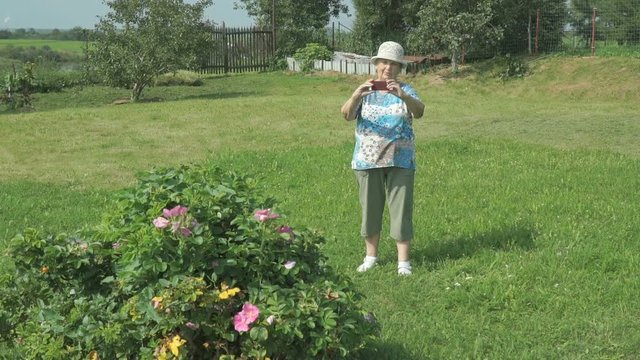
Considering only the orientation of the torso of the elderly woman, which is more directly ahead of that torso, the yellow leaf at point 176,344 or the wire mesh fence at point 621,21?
the yellow leaf

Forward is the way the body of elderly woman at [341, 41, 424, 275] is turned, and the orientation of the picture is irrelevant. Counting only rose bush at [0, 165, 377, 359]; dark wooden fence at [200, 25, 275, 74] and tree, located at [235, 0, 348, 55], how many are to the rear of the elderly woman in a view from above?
2

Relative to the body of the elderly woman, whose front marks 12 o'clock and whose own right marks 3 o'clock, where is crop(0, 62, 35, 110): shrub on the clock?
The shrub is roughly at 5 o'clock from the elderly woman.

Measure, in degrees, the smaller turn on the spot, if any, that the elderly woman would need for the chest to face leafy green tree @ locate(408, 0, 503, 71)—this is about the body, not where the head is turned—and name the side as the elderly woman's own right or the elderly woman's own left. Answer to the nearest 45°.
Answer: approximately 180°

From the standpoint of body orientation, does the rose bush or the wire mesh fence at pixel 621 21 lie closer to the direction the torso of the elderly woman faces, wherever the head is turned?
the rose bush

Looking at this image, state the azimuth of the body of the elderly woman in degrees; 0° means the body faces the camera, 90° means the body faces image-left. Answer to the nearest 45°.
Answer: approximately 0°

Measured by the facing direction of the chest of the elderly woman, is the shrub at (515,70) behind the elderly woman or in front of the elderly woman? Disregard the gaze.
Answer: behind

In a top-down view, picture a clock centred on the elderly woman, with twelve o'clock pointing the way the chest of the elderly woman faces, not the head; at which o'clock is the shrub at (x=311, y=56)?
The shrub is roughly at 6 o'clock from the elderly woman.

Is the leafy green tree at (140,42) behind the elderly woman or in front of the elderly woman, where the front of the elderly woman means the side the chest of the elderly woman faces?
behind

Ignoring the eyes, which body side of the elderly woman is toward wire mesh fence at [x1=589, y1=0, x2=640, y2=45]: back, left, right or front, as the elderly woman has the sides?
back

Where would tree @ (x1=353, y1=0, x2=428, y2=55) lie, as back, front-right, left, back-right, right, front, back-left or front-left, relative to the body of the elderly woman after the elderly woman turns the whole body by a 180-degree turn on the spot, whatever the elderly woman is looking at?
front

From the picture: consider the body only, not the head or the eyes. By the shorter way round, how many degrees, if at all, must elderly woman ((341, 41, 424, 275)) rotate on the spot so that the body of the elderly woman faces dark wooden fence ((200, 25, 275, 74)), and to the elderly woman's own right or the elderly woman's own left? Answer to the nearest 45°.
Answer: approximately 180°

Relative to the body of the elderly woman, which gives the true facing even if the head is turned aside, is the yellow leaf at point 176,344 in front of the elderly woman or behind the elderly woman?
in front
